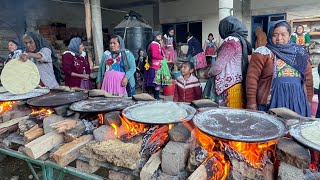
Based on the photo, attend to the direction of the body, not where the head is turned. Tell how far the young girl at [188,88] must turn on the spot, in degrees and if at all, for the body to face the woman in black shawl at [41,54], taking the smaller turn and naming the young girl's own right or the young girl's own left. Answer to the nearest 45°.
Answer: approximately 45° to the young girl's own right

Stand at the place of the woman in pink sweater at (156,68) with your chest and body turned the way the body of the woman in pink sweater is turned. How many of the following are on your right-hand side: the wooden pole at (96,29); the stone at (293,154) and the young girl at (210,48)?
1

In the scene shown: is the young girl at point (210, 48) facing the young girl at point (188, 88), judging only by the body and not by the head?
yes
